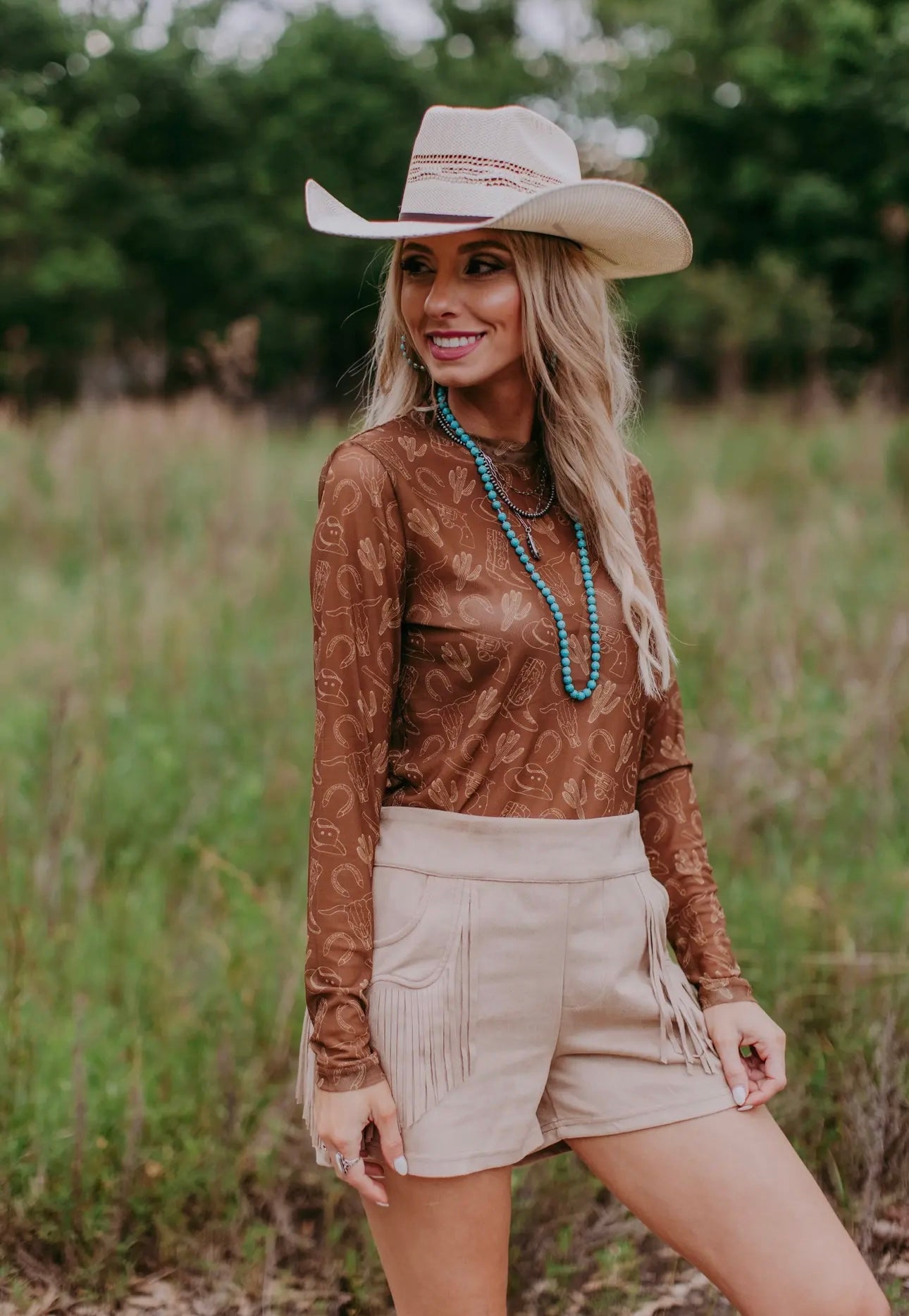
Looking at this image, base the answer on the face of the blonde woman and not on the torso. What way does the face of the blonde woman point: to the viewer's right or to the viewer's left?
to the viewer's left

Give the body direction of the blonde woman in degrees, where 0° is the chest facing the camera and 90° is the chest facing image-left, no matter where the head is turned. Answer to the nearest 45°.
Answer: approximately 315°
